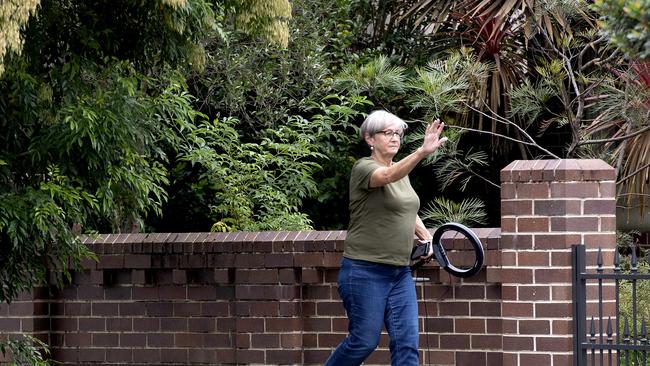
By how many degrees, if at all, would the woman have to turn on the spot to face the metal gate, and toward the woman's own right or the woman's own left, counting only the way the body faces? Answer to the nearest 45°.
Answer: approximately 45° to the woman's own left

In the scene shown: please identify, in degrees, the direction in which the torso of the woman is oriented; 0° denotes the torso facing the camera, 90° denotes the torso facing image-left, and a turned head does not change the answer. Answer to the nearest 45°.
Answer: approximately 315°

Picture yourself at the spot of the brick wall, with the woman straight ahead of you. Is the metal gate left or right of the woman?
left

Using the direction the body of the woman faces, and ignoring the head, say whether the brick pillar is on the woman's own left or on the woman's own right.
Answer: on the woman's own left

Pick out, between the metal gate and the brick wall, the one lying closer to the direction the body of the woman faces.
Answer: the metal gate
